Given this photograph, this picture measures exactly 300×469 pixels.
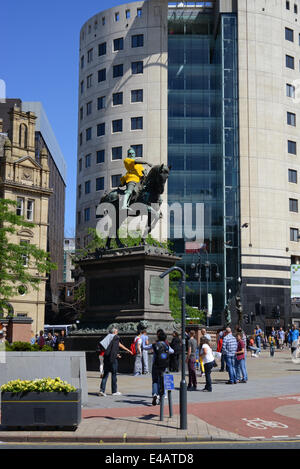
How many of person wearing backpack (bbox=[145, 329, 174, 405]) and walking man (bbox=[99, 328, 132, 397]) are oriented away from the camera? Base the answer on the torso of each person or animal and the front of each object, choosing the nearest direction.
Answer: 1

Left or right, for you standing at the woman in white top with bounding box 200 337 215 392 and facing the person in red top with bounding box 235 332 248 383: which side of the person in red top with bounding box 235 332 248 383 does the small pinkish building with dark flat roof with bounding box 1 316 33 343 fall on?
left

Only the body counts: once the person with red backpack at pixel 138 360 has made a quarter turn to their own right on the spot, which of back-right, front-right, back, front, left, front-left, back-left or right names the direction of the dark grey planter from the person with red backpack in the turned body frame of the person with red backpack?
front

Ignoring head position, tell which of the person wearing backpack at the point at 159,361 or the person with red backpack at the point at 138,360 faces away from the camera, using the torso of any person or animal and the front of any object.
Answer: the person wearing backpack

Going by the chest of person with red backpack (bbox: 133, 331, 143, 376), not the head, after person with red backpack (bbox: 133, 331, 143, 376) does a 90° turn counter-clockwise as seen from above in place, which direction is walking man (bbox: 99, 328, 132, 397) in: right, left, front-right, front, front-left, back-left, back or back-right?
back

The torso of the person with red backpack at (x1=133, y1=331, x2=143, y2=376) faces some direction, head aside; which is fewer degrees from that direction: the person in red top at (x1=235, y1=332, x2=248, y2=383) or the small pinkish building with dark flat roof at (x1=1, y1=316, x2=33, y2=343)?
the person in red top

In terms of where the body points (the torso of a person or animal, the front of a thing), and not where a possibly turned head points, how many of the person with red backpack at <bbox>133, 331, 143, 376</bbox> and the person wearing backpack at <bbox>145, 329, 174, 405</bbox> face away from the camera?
1

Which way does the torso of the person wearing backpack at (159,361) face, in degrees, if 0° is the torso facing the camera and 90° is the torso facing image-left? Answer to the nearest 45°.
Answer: approximately 180°
